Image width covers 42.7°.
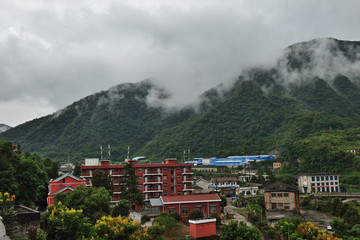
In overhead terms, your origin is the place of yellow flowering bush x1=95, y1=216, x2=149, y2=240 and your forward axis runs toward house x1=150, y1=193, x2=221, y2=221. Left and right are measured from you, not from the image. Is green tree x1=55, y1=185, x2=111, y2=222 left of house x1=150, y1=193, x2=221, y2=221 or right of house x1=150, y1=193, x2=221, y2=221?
left

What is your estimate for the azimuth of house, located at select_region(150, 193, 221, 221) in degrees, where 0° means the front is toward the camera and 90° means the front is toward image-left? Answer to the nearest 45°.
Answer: approximately 0°

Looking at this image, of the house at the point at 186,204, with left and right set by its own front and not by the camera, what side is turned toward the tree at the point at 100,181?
right

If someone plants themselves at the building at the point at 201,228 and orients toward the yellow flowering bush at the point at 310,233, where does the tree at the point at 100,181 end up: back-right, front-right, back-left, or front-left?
back-left

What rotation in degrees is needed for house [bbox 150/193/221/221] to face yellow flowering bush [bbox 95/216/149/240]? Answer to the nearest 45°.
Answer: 0° — it already faces it

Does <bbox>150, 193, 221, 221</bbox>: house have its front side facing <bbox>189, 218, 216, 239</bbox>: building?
yes

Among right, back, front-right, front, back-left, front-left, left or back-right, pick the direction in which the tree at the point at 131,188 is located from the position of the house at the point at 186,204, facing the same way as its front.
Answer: back-right
